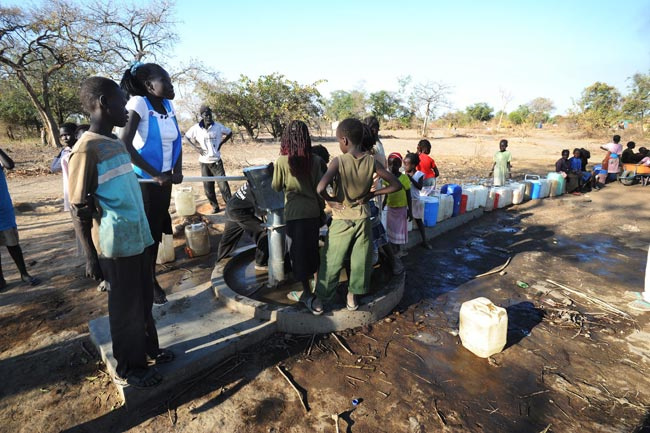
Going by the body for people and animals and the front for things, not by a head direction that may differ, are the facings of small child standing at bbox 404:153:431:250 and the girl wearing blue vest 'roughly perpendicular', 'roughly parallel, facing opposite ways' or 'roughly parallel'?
roughly parallel, facing opposite ways

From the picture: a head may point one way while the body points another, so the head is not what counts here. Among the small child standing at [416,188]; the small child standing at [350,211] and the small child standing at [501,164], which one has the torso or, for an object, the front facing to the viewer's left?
the small child standing at [416,188]

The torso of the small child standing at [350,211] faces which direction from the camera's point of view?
away from the camera

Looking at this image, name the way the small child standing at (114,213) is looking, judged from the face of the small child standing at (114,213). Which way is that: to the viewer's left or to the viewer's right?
to the viewer's right

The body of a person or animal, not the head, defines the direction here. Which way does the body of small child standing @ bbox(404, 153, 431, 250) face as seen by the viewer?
to the viewer's left

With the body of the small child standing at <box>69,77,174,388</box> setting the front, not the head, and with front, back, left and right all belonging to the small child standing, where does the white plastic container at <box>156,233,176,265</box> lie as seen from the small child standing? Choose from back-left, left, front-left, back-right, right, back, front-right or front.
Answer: left

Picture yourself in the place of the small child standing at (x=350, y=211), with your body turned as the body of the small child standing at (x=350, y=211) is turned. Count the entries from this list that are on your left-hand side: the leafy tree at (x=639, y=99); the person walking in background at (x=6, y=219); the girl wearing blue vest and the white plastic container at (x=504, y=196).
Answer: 2

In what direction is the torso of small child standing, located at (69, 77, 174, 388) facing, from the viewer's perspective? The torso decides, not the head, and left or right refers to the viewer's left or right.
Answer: facing to the right of the viewer

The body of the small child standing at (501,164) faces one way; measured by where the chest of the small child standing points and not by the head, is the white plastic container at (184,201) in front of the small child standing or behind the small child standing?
in front

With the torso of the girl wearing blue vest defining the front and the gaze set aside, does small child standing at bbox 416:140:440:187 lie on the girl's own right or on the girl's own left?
on the girl's own left

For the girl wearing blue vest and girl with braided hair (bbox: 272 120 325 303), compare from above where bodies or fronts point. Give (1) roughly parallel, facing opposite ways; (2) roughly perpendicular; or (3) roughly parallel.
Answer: roughly perpendicular

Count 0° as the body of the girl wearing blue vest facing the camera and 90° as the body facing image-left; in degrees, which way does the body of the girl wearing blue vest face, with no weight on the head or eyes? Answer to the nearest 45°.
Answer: approximately 315°

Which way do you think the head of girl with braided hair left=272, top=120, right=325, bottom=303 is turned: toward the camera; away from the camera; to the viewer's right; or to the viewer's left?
away from the camera

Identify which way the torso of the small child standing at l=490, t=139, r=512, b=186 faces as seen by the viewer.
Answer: toward the camera
